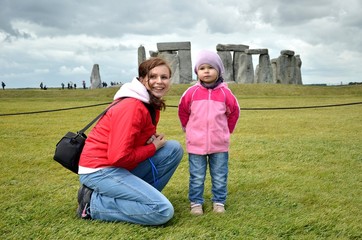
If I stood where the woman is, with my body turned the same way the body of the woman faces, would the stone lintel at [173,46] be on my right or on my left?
on my left

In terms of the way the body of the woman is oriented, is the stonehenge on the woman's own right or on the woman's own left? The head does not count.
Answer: on the woman's own left

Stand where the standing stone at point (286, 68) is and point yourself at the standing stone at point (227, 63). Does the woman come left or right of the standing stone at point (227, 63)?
left

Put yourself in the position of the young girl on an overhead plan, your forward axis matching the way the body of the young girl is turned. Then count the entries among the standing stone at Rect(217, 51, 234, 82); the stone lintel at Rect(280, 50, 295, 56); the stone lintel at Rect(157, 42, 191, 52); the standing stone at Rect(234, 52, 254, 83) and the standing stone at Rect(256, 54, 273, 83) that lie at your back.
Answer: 5

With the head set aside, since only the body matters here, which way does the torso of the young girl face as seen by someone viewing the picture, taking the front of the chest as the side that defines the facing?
toward the camera

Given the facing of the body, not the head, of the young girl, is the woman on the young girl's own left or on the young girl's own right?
on the young girl's own right

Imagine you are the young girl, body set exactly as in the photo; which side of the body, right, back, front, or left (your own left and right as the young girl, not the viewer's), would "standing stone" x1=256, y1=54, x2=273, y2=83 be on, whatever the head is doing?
back

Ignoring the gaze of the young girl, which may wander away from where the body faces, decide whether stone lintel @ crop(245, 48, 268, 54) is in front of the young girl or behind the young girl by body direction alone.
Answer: behind

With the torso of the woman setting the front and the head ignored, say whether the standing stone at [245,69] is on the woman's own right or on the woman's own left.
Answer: on the woman's own left
